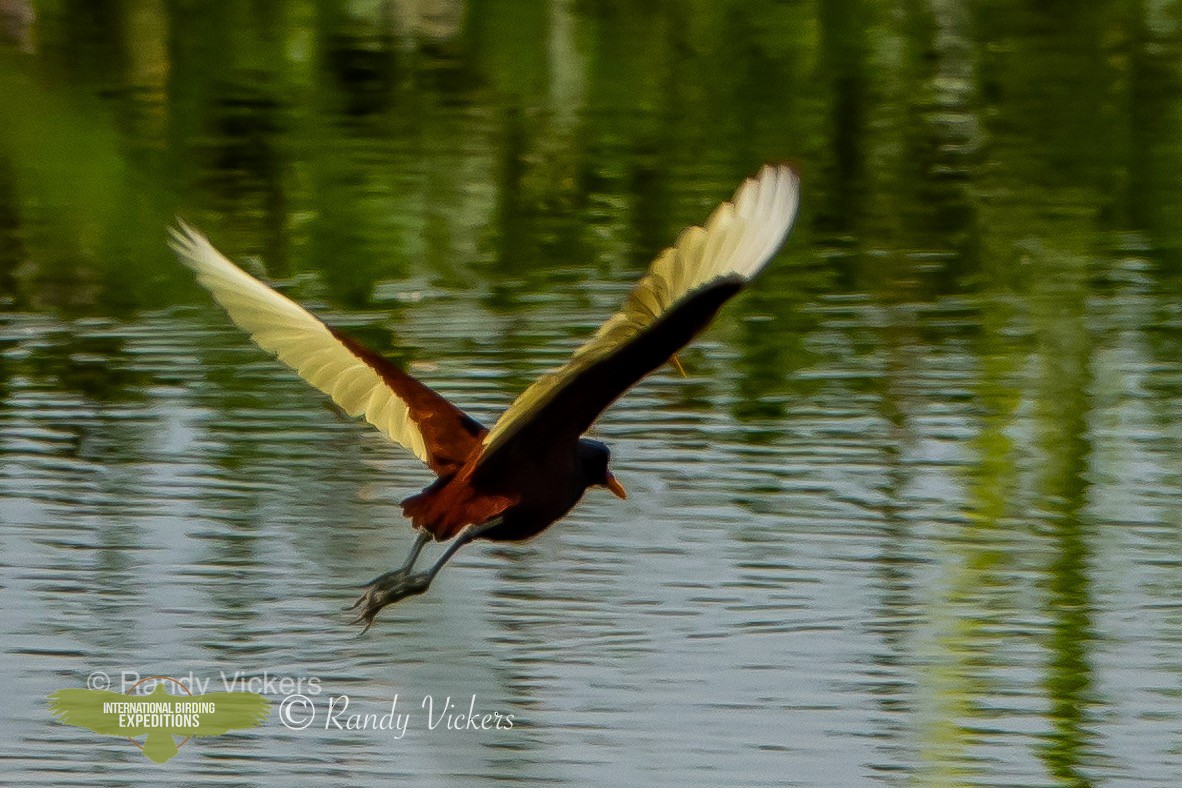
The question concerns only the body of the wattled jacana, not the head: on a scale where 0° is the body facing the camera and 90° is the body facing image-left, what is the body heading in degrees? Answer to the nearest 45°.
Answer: approximately 225°
